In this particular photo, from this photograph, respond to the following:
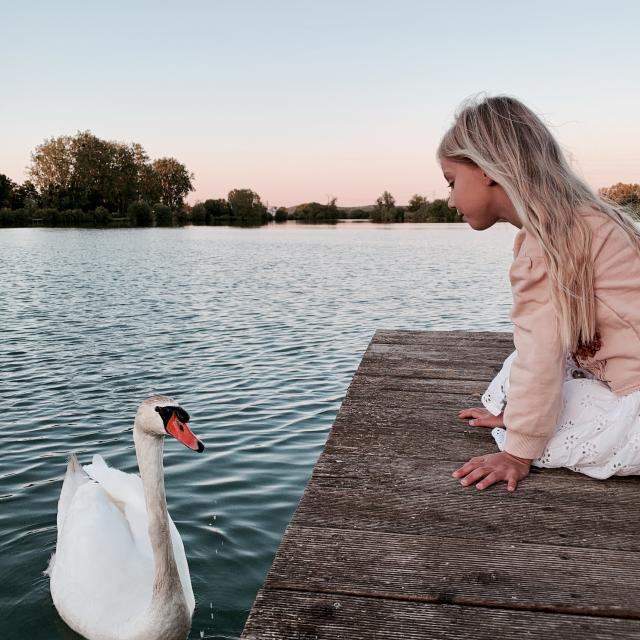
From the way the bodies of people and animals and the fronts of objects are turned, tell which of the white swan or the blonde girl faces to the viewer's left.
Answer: the blonde girl

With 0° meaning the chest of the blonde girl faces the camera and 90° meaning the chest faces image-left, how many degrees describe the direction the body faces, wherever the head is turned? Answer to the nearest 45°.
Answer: approximately 90°

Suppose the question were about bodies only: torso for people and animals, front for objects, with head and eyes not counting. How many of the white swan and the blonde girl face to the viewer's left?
1

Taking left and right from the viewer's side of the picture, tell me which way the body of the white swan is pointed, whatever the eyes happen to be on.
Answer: facing the viewer and to the right of the viewer

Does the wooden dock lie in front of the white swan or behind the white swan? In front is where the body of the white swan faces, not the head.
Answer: in front

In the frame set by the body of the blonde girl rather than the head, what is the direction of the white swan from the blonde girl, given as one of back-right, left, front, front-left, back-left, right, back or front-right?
front

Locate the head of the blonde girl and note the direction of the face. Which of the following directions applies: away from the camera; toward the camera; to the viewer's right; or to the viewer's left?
to the viewer's left

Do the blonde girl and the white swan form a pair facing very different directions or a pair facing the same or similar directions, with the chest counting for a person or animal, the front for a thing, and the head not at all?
very different directions
